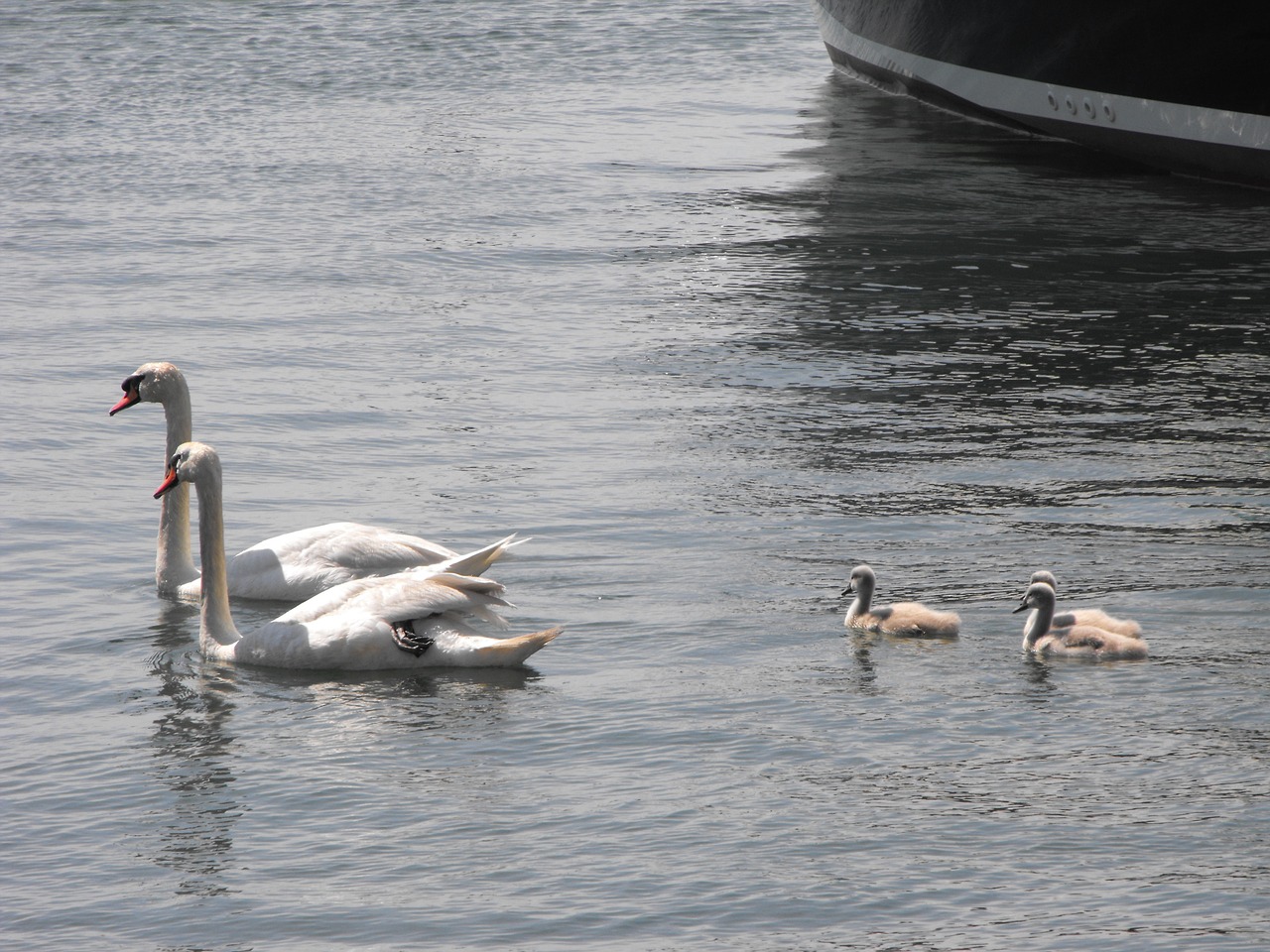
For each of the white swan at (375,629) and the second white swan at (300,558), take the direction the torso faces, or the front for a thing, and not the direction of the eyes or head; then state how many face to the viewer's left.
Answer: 2

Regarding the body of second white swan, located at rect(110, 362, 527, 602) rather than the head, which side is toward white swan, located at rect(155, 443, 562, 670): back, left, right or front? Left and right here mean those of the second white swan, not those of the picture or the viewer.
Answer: left

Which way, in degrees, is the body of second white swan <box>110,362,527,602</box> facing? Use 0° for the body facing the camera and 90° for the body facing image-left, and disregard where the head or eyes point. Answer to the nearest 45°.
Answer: approximately 90°

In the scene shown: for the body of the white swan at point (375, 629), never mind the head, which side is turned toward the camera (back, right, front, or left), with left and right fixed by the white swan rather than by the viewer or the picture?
left

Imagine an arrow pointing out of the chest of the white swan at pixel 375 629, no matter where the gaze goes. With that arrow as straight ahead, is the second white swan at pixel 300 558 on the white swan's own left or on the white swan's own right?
on the white swan's own right
